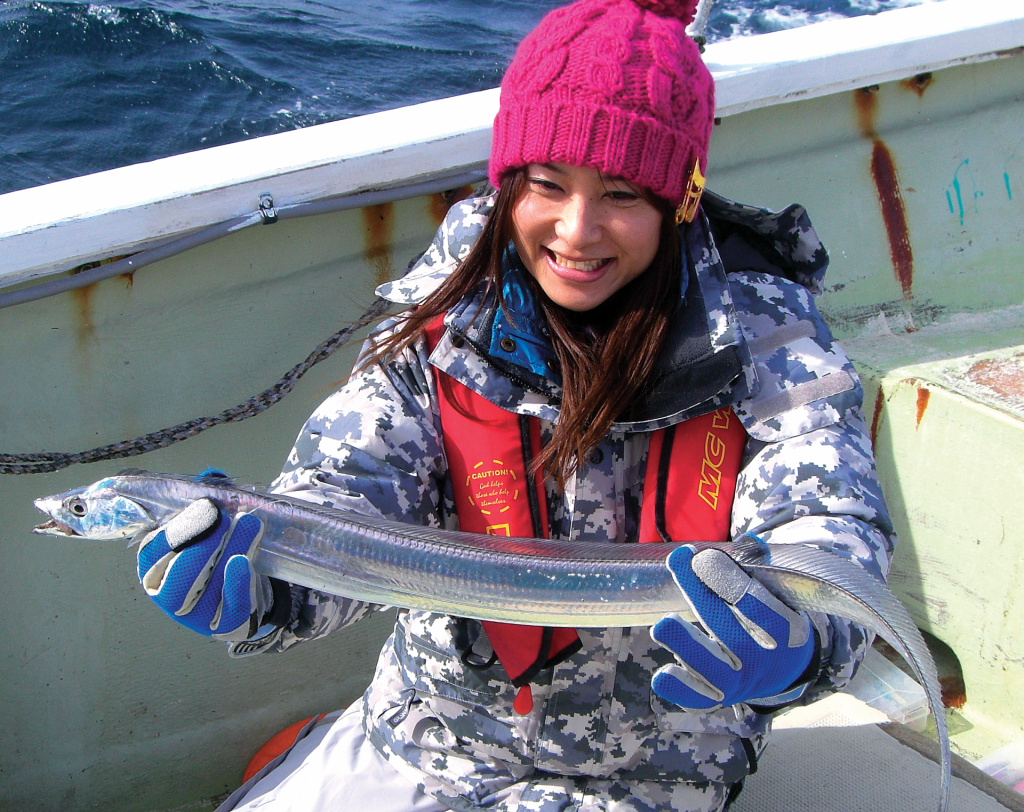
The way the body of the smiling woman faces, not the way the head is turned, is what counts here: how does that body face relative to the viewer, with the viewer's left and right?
facing the viewer
